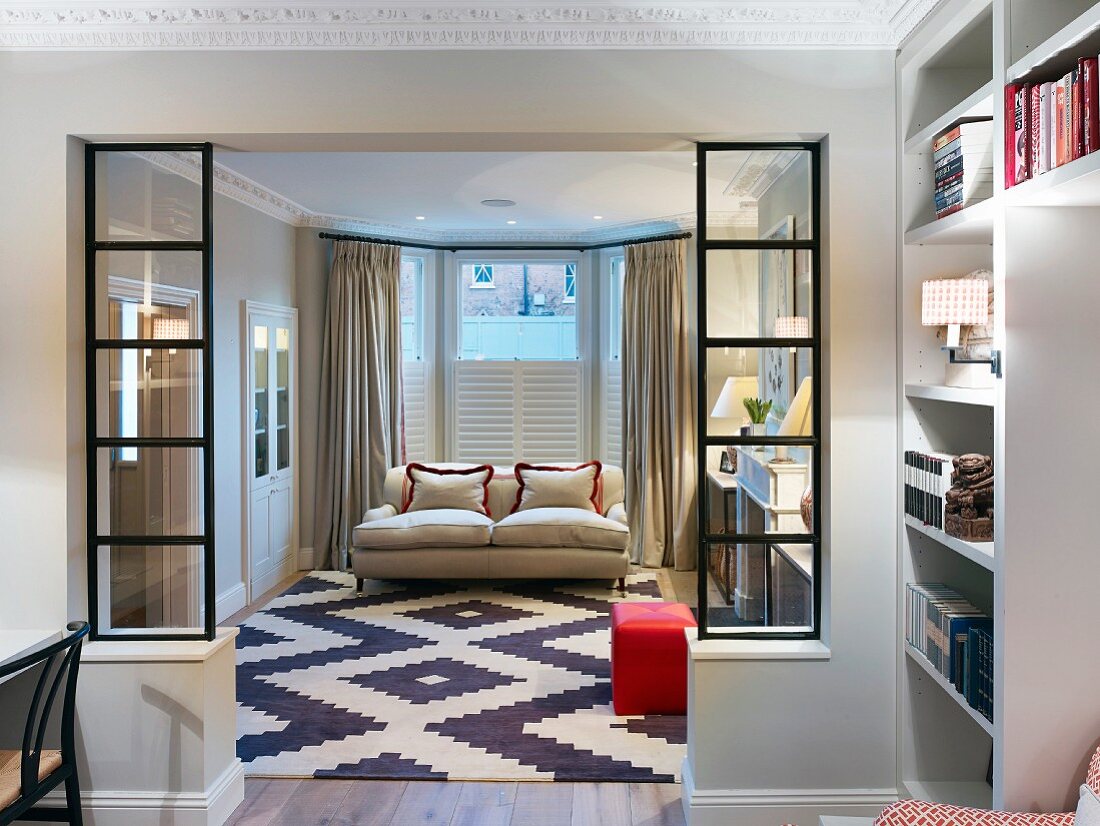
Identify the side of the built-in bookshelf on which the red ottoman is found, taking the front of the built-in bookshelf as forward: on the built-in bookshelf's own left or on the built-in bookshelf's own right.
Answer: on the built-in bookshelf's own right

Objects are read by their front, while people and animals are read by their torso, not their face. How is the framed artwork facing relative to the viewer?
to the viewer's left

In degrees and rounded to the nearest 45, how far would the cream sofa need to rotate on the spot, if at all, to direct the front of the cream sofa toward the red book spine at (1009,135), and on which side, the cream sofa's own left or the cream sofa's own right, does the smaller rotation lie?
0° — it already faces it

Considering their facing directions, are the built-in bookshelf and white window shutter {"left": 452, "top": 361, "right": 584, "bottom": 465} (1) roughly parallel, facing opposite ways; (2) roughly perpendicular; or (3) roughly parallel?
roughly perpendicular

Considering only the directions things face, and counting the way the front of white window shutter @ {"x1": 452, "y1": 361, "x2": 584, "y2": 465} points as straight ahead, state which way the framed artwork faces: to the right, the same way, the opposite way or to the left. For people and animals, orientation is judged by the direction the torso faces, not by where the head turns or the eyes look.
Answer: to the right

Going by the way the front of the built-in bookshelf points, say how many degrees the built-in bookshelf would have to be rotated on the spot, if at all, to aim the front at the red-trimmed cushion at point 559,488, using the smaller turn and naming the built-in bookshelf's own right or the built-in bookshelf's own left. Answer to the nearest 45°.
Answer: approximately 90° to the built-in bookshelf's own right
